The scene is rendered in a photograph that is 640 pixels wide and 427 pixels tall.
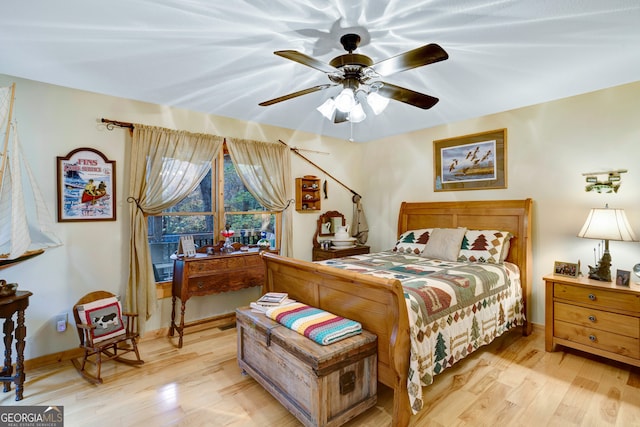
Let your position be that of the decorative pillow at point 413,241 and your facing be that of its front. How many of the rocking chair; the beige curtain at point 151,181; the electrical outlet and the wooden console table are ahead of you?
4

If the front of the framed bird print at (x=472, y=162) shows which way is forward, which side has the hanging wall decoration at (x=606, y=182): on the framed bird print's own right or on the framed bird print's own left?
on the framed bird print's own left

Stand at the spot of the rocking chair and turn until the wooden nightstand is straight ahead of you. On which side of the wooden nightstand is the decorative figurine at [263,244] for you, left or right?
left

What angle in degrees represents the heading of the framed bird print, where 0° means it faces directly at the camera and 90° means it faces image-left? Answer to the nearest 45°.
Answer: approximately 45°

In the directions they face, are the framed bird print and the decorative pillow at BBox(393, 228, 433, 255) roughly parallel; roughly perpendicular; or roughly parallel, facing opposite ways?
roughly parallel

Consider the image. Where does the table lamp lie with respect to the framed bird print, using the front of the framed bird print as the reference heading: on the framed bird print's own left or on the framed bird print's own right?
on the framed bird print's own left

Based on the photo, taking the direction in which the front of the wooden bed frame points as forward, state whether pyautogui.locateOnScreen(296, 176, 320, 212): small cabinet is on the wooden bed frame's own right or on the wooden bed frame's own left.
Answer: on the wooden bed frame's own right

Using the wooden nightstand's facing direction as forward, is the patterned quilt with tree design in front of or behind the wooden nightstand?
in front

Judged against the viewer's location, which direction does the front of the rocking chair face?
facing the viewer and to the right of the viewer

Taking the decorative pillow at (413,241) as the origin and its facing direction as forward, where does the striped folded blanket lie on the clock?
The striped folded blanket is roughly at 11 o'clock from the decorative pillow.

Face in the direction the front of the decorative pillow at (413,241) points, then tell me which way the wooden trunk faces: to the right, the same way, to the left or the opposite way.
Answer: the same way

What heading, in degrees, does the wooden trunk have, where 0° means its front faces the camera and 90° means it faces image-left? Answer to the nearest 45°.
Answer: approximately 45°

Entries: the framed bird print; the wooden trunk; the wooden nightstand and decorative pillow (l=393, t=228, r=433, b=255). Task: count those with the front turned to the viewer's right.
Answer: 0

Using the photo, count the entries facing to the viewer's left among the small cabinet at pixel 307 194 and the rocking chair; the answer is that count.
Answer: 0

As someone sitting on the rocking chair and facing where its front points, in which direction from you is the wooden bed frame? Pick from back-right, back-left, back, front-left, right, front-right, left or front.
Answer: front

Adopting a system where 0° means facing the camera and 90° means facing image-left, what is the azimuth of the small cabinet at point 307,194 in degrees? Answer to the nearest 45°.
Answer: approximately 315°
